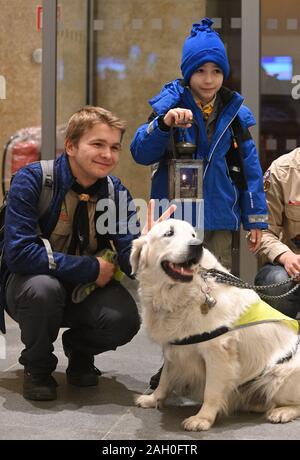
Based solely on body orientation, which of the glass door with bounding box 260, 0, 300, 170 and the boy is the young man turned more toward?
the boy

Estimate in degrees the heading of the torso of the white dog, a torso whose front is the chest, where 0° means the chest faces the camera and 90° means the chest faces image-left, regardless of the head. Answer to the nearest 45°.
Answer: approximately 45°

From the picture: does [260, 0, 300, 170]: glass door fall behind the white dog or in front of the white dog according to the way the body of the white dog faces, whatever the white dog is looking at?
behind

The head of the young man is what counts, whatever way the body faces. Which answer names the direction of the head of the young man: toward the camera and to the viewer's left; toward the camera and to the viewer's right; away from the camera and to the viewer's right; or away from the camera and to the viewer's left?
toward the camera and to the viewer's right

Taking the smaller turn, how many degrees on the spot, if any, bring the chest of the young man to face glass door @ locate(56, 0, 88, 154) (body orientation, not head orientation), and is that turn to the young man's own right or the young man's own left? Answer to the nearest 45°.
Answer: approximately 135° to the young man's own left

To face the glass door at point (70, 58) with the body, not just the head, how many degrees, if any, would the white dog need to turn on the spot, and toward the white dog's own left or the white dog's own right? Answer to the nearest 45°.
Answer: approximately 90° to the white dog's own right

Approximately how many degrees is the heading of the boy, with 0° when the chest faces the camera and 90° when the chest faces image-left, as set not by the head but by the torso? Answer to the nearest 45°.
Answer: approximately 0°

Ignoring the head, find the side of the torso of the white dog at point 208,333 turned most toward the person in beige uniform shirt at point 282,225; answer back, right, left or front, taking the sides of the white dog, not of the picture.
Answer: back

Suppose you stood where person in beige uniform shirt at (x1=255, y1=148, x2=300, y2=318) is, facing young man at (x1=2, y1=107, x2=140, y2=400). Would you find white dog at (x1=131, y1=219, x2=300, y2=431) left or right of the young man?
left
